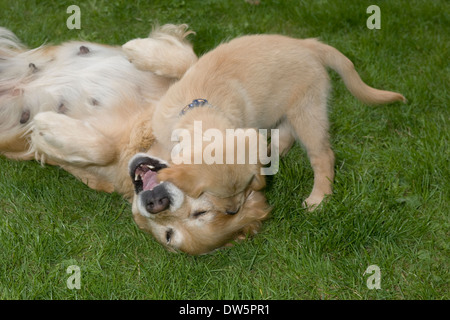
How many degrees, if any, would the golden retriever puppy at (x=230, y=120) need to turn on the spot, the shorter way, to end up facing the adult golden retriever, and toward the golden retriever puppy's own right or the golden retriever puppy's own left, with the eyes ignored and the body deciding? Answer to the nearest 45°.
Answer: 0° — it already faces it

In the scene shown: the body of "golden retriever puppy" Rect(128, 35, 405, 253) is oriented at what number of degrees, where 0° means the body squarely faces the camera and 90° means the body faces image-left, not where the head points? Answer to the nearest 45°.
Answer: approximately 90°
